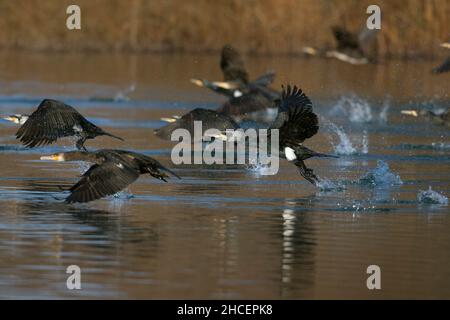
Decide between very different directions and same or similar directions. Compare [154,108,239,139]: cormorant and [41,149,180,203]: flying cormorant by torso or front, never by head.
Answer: same or similar directions

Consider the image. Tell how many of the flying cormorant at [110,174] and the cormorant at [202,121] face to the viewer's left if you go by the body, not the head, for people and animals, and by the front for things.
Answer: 2

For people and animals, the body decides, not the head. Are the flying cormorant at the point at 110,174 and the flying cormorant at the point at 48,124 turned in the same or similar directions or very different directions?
same or similar directions

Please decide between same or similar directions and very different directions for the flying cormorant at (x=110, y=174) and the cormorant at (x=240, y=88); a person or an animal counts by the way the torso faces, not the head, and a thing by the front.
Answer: same or similar directions

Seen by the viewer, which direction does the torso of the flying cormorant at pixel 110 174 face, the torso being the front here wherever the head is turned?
to the viewer's left

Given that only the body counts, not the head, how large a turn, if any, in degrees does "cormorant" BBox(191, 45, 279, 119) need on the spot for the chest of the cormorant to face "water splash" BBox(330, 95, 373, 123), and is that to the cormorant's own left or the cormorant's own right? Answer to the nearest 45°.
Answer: approximately 135° to the cormorant's own right

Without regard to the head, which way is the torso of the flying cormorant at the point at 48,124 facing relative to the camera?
to the viewer's left

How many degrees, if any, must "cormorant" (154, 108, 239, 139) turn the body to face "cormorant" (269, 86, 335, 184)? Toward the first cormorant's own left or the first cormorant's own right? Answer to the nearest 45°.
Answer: approximately 135° to the first cormorant's own left

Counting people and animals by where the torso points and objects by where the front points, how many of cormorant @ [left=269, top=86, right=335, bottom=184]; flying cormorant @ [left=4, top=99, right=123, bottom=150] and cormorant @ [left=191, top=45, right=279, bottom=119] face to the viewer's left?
3

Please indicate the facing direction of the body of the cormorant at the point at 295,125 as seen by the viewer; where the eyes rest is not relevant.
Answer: to the viewer's left

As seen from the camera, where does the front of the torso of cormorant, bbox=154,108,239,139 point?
to the viewer's left

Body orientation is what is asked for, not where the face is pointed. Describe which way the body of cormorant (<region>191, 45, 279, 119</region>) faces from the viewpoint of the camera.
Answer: to the viewer's left

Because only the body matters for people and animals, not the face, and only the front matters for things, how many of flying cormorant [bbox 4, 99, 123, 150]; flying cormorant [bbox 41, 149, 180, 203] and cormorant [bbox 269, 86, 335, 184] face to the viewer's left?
3

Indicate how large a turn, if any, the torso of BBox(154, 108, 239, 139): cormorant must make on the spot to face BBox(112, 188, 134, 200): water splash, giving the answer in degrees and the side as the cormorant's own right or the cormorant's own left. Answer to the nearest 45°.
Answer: approximately 45° to the cormorant's own left

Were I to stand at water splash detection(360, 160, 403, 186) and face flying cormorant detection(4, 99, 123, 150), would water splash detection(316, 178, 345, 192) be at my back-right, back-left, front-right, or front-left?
front-left
